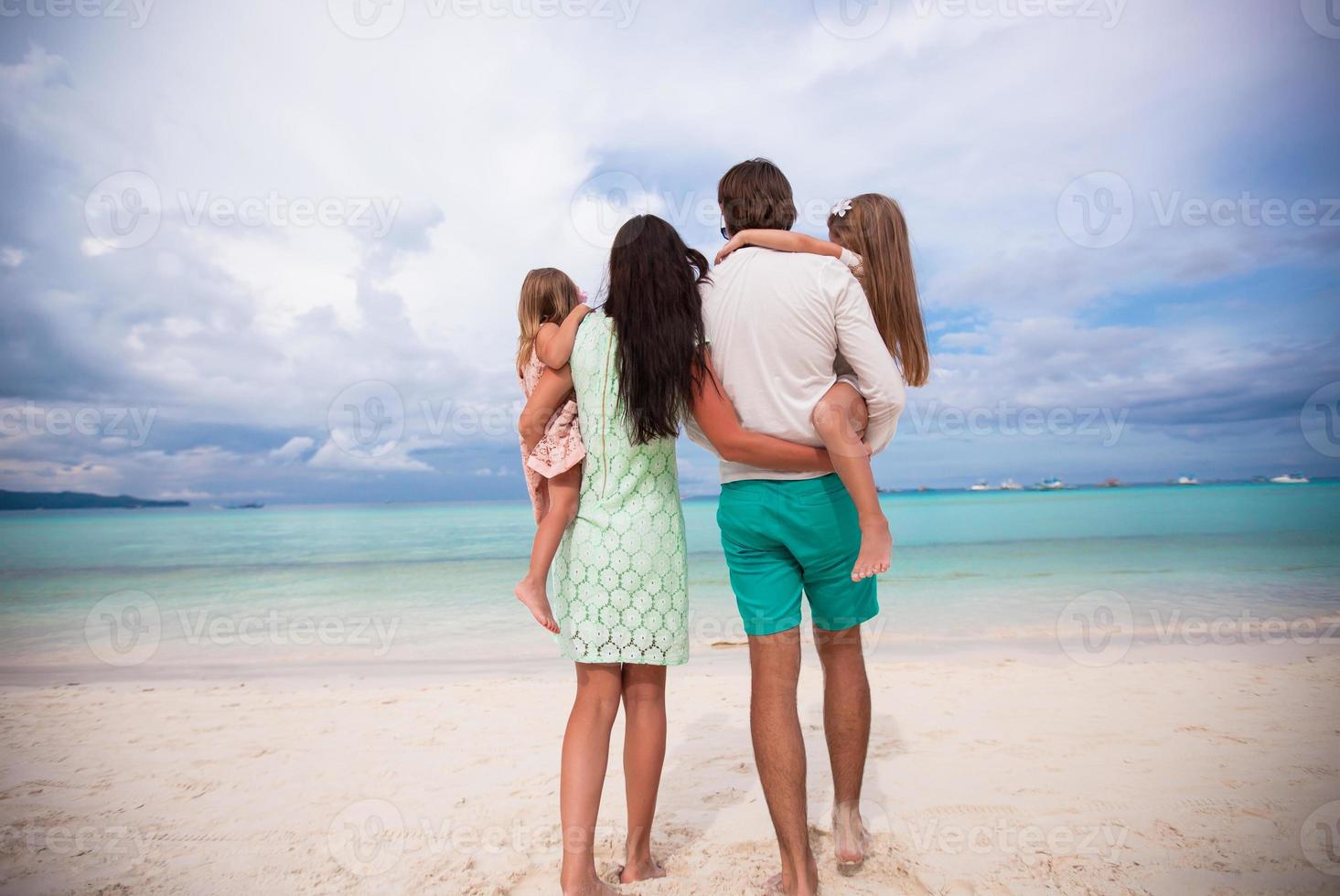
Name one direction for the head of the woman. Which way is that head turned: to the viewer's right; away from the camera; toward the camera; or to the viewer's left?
away from the camera

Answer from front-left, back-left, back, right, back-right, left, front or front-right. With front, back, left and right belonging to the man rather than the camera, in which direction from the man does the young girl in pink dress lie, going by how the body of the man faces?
left

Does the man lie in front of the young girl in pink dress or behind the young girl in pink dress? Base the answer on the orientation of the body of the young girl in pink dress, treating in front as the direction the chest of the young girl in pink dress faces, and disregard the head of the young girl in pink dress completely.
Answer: in front

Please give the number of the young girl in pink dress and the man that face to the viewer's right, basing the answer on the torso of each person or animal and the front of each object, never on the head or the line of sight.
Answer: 1

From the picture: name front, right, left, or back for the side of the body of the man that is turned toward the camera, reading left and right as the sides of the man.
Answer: back

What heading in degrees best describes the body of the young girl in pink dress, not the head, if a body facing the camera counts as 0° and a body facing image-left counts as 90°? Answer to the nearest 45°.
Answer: approximately 270°

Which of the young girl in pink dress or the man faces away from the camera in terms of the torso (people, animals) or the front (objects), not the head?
the man
